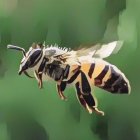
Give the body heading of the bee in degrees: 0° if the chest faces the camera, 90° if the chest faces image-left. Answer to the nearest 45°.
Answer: approximately 90°
